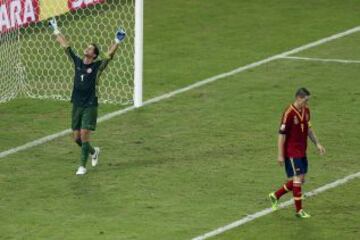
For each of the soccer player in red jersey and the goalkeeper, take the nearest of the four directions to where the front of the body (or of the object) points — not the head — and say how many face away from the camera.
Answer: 0

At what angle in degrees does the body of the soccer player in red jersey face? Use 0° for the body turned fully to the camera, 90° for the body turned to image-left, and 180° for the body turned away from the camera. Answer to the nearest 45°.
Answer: approximately 315°

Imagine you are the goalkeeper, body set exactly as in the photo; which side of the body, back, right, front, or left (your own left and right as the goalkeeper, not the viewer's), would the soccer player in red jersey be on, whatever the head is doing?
left

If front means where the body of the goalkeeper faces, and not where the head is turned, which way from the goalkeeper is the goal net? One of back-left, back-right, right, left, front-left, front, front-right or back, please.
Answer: back-right
